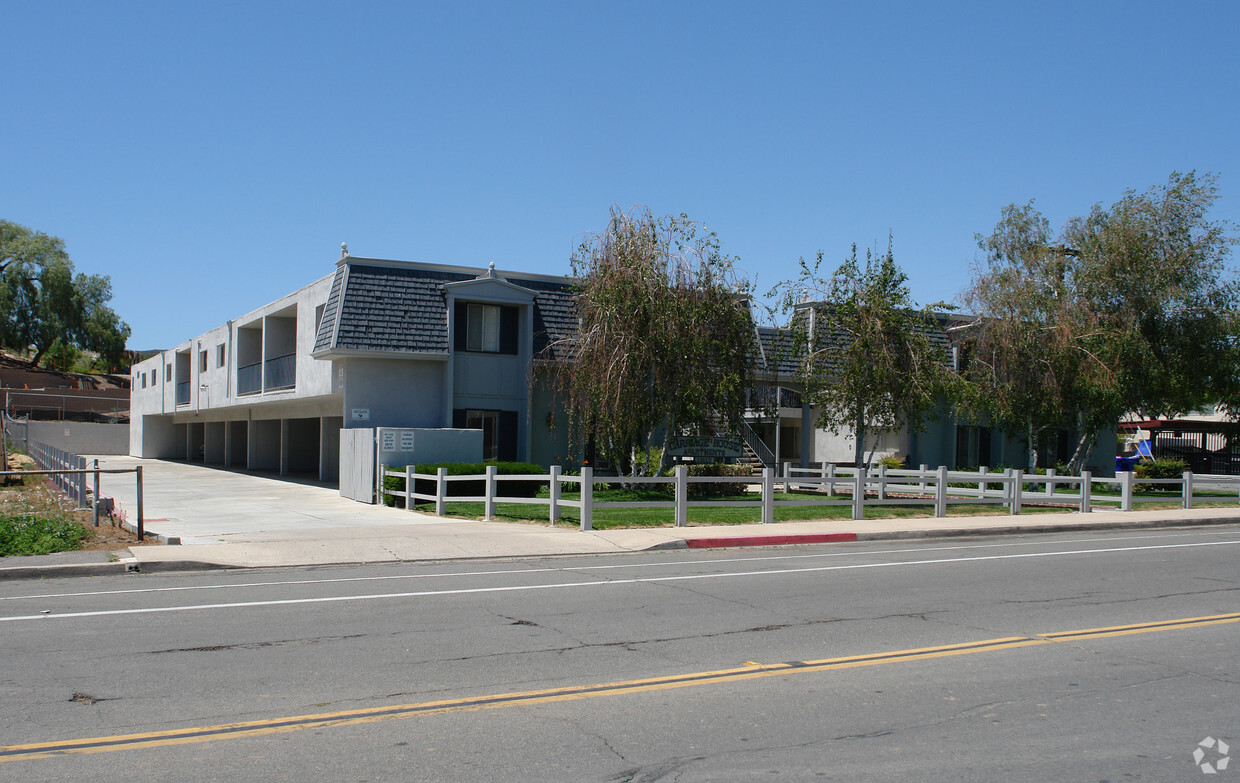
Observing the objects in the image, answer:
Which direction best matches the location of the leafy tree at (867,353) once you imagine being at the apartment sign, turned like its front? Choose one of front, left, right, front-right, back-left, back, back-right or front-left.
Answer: left

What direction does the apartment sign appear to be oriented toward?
toward the camera

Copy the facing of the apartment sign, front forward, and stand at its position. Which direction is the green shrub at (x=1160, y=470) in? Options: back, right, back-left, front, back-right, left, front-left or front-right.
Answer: back-left

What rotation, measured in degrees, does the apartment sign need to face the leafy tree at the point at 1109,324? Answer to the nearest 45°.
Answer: approximately 135° to its left

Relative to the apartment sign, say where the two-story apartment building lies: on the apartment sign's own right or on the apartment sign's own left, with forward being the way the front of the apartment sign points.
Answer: on the apartment sign's own right
